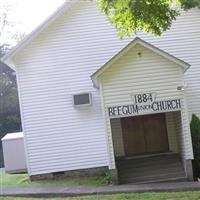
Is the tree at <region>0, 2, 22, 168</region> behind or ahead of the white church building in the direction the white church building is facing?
behind

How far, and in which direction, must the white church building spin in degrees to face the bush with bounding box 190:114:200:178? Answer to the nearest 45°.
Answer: approximately 90° to its left

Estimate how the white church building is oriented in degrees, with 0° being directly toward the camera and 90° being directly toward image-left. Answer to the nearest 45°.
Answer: approximately 0°

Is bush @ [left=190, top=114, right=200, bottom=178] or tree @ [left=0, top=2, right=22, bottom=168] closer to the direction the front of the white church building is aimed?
the bush
